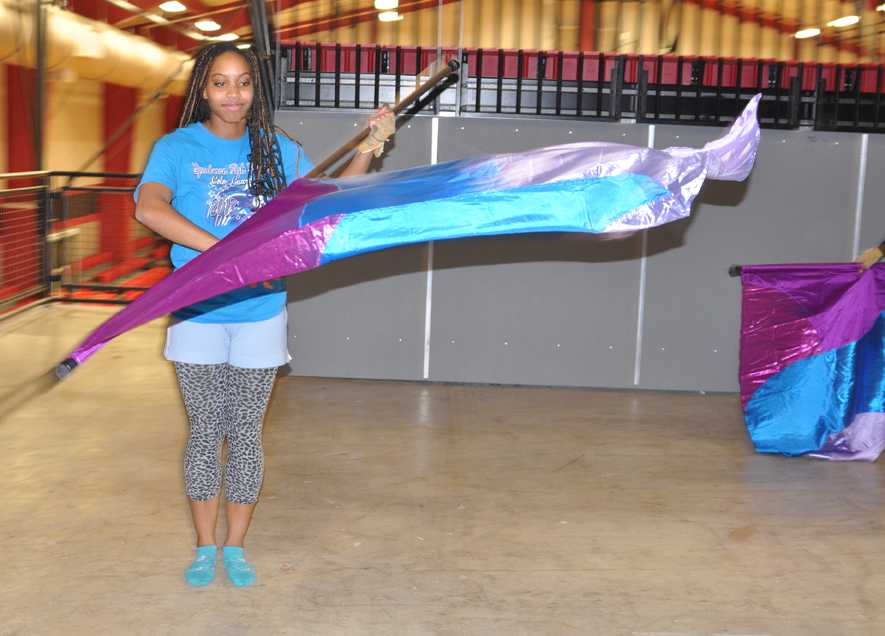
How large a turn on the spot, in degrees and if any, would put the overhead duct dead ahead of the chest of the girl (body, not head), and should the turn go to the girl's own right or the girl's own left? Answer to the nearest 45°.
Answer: approximately 180°

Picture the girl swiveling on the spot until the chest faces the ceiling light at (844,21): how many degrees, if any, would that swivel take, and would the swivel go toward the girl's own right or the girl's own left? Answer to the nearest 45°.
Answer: approximately 135° to the girl's own left

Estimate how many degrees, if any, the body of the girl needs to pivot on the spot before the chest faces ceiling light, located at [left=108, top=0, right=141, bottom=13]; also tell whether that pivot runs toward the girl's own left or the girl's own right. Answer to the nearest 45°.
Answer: approximately 180°

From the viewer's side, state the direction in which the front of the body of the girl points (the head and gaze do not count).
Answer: toward the camera

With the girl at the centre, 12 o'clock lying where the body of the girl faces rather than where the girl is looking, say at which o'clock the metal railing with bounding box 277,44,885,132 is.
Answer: The metal railing is roughly at 7 o'clock from the girl.

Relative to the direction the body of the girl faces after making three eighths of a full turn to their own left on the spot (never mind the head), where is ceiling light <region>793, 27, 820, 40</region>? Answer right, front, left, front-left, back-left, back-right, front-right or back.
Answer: front

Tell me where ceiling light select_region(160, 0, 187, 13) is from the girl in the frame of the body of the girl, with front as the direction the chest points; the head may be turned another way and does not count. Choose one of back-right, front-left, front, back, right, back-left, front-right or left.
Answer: back

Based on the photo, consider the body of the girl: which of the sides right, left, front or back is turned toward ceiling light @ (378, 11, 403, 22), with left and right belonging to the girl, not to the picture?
back

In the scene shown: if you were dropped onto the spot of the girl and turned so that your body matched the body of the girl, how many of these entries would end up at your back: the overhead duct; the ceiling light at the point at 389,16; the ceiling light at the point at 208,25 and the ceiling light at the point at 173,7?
4
